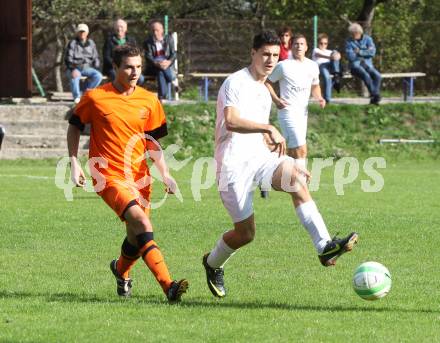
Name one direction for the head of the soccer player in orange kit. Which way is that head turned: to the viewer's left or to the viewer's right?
to the viewer's right

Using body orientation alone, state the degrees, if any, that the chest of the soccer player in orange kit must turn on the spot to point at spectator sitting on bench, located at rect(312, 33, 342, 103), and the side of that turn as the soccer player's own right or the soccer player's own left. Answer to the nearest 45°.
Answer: approximately 135° to the soccer player's own left

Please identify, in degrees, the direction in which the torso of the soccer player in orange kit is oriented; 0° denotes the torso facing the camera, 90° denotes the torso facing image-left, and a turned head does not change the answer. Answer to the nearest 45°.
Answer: approximately 315°

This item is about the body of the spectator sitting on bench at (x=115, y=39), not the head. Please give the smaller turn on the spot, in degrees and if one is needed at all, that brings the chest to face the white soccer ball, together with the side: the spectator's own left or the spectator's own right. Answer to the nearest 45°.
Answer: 0° — they already face it

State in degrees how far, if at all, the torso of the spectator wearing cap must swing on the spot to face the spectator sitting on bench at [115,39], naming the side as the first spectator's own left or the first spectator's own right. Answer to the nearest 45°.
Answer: approximately 45° to the first spectator's own left

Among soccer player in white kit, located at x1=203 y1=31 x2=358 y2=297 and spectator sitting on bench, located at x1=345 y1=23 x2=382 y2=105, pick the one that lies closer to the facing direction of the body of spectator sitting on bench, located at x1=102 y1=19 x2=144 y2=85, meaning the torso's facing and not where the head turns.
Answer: the soccer player in white kit

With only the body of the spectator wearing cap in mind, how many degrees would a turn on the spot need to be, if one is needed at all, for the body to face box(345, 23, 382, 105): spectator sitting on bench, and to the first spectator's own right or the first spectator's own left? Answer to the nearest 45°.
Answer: approximately 90° to the first spectator's own left

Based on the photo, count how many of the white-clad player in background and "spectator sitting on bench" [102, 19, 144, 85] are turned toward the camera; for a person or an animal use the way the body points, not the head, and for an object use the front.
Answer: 2
